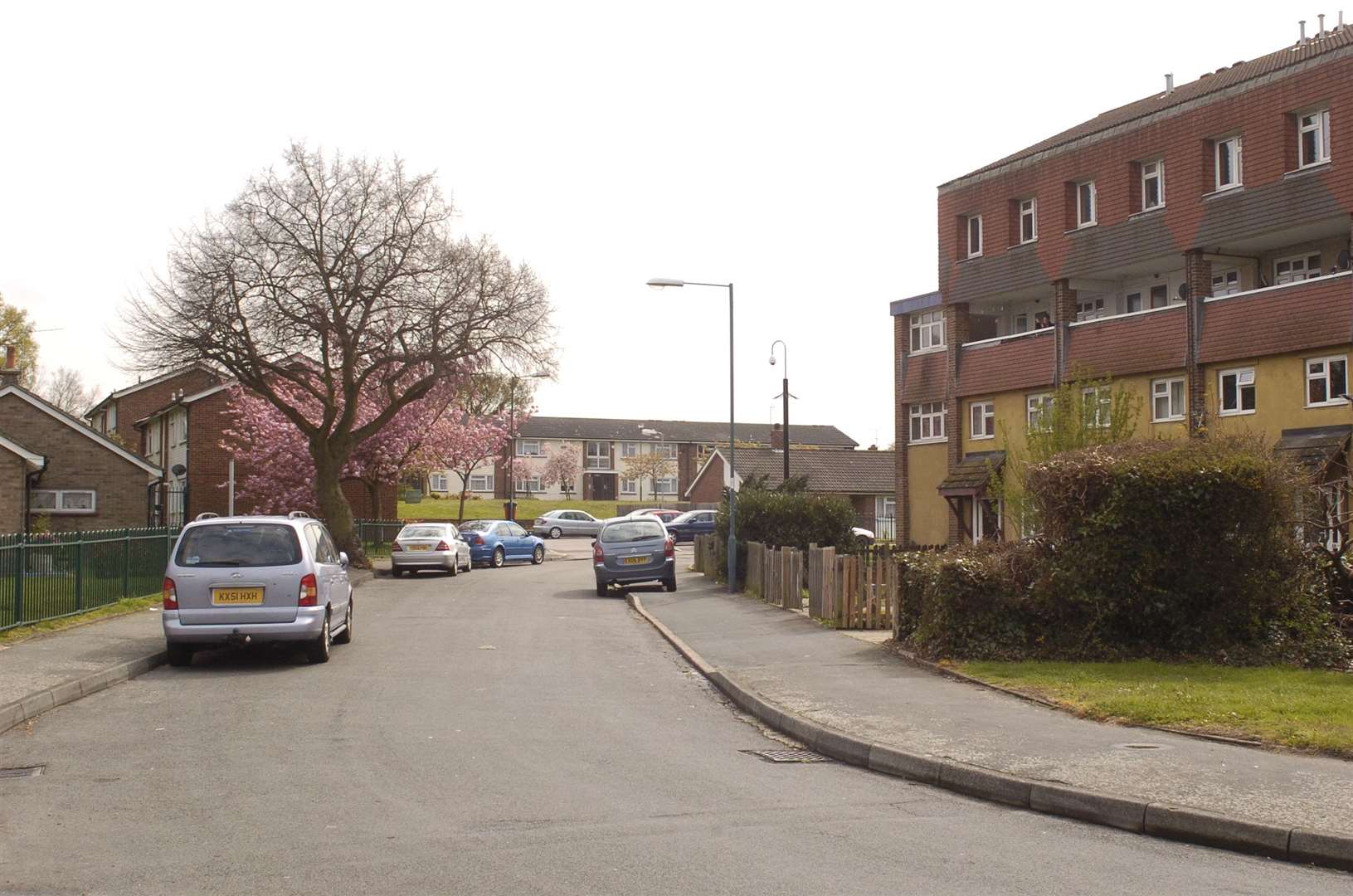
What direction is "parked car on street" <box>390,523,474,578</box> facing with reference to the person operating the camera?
facing away from the viewer and to the right of the viewer

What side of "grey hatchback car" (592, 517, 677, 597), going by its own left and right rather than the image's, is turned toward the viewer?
back

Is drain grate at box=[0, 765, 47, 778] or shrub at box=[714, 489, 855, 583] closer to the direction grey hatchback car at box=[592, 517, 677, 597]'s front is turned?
the shrub

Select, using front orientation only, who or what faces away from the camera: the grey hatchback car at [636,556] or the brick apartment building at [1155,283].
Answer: the grey hatchback car

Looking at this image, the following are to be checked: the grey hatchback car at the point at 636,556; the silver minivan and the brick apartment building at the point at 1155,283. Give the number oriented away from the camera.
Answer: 2

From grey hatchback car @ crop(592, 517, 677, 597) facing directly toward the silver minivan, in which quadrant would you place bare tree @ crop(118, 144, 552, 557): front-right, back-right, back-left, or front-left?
back-right

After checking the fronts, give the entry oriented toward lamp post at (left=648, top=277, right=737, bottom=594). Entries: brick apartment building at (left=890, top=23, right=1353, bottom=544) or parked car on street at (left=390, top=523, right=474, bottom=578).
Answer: the brick apartment building

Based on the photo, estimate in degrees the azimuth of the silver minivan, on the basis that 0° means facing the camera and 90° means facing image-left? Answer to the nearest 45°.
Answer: approximately 180°

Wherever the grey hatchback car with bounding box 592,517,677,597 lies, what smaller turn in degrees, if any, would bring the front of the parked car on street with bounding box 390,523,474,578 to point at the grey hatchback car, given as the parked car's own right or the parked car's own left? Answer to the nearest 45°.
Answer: approximately 90° to the parked car's own right

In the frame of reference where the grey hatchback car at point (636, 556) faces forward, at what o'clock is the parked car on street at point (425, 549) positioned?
The parked car on street is roughly at 11 o'clock from the grey hatchback car.
